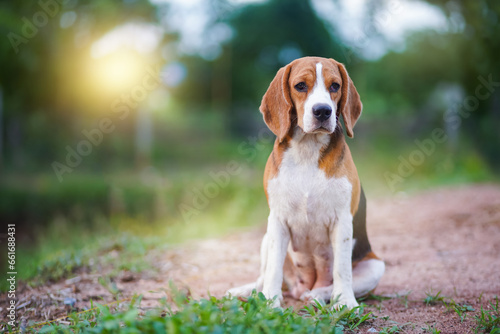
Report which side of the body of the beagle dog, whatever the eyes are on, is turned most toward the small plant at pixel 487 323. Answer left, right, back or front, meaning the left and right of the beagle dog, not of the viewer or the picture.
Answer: left

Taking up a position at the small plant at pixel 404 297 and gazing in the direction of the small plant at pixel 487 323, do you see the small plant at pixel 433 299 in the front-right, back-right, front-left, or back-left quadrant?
front-left

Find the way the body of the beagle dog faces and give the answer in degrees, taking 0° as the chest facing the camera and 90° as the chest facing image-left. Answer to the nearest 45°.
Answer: approximately 0°

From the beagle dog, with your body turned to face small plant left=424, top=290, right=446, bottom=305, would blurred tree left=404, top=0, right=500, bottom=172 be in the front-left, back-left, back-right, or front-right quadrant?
front-left

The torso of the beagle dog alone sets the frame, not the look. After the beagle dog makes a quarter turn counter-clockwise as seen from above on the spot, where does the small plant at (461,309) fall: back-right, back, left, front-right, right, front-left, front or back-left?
front

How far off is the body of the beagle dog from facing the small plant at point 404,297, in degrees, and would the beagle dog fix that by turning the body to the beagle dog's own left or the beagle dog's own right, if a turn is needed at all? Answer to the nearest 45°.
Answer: approximately 135° to the beagle dog's own left

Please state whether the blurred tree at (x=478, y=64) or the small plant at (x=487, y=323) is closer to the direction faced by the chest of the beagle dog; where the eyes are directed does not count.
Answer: the small plant

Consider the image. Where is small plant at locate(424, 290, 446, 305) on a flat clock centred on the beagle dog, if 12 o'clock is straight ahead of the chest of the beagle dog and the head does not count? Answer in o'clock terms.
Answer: The small plant is roughly at 8 o'clock from the beagle dog.
